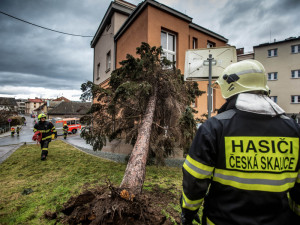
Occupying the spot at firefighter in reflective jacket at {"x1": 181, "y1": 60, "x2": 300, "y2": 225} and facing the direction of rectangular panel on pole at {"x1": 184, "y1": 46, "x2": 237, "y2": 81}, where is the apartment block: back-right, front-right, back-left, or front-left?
front-right

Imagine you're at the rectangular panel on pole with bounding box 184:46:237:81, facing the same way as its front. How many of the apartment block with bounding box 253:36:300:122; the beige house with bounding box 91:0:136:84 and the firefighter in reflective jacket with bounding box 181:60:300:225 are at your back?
1

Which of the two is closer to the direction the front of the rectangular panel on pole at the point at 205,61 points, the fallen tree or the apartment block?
the apartment block

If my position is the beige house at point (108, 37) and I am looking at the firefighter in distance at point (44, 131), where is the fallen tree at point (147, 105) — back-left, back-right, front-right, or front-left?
front-left

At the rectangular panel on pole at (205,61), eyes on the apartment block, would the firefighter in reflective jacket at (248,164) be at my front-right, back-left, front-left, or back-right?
back-right

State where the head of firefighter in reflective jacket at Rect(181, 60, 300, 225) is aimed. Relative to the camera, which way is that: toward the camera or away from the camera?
away from the camera

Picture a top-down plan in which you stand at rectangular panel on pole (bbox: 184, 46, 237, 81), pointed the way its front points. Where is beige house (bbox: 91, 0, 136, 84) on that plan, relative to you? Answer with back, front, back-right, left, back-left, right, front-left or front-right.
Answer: front-left

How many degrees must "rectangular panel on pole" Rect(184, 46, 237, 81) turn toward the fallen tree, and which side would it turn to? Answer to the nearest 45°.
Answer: approximately 90° to its left

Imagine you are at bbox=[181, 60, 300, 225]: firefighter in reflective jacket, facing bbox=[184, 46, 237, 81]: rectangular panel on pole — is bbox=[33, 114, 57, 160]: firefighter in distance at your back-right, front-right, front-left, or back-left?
front-left

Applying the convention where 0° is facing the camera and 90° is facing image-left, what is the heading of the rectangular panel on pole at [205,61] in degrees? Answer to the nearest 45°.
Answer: approximately 180°

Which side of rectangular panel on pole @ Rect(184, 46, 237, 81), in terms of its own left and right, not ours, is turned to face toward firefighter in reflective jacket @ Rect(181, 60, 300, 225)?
back

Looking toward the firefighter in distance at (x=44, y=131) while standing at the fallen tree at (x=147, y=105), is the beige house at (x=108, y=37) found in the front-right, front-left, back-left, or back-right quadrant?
front-right
